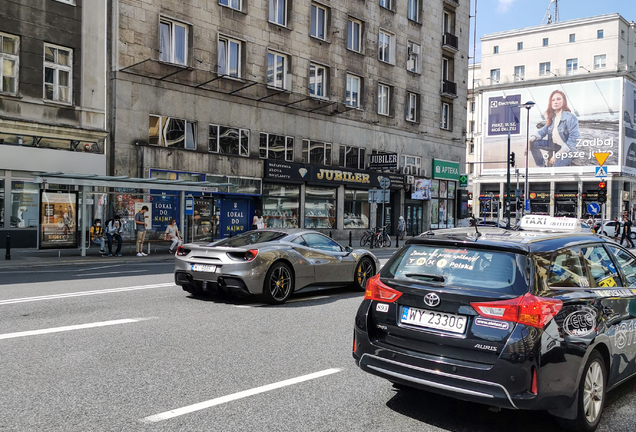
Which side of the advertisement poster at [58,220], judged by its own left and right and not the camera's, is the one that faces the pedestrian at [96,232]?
left

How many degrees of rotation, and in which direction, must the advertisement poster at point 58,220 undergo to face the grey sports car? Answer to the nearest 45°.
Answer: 0° — it already faces it

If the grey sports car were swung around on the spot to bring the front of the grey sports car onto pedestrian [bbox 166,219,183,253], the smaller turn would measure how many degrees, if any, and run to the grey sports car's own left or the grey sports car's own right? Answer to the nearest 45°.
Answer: approximately 45° to the grey sports car's own left

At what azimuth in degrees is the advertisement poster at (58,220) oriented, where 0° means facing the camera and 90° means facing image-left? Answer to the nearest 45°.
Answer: approximately 0°

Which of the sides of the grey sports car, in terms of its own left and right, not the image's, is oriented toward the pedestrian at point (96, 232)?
left

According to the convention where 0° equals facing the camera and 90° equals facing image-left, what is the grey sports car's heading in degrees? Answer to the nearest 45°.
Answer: approximately 225°

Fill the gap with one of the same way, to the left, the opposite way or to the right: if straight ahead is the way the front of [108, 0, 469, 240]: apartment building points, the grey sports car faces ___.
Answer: to the left

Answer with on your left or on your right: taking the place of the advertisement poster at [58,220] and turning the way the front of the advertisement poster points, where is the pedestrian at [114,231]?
on your left
